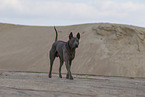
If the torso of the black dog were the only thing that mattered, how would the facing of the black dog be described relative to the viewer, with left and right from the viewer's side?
facing the viewer and to the right of the viewer
